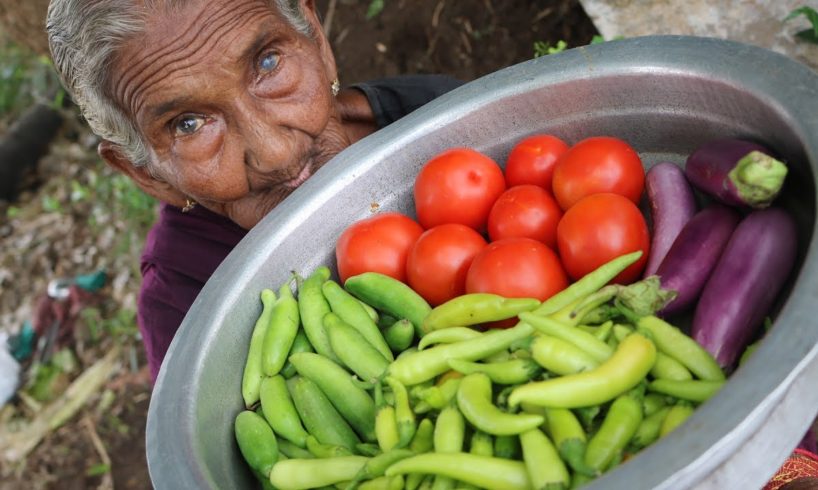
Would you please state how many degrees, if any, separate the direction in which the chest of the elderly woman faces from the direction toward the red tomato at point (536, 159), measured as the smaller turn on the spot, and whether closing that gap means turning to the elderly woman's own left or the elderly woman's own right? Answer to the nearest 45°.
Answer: approximately 45° to the elderly woman's own left

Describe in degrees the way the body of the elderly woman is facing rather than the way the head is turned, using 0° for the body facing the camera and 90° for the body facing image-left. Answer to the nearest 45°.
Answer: approximately 0°

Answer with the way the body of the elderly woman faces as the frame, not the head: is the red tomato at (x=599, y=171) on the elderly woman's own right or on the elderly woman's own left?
on the elderly woman's own left

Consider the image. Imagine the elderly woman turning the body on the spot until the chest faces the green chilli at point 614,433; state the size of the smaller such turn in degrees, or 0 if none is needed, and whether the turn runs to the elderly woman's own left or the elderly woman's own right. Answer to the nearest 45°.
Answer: approximately 45° to the elderly woman's own left

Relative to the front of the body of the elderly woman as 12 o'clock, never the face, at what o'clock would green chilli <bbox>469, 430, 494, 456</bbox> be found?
The green chilli is roughly at 11 o'clock from the elderly woman.

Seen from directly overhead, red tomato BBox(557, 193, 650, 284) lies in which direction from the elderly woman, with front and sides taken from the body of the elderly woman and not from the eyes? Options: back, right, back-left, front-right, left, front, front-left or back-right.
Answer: front-left

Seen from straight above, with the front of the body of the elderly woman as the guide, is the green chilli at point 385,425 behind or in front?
in front

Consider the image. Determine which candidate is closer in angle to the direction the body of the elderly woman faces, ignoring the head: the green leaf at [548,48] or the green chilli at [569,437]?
the green chilli

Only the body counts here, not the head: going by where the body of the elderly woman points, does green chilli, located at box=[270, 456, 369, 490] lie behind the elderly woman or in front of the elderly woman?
in front

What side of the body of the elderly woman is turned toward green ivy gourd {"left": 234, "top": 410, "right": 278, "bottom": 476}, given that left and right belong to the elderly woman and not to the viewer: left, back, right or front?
front

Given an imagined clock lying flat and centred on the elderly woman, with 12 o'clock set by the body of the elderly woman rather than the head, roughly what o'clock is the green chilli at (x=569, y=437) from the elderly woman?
The green chilli is roughly at 11 o'clock from the elderly woman.

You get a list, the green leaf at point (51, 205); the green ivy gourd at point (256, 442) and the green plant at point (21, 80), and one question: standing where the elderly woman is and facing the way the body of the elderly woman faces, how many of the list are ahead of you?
1
